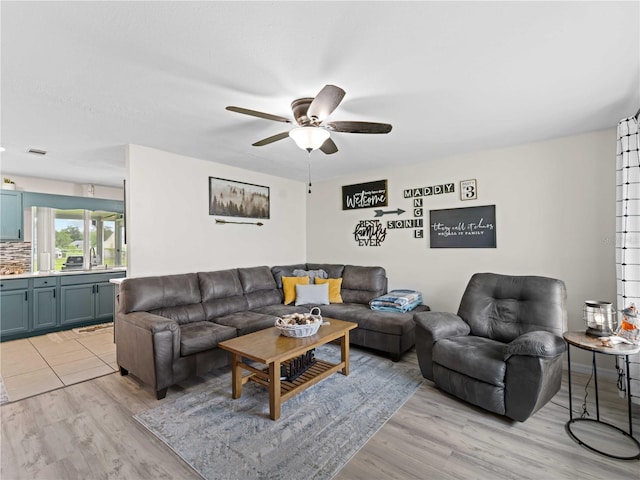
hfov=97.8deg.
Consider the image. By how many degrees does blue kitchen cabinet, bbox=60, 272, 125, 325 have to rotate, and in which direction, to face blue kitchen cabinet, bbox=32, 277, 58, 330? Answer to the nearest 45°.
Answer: approximately 90° to its right

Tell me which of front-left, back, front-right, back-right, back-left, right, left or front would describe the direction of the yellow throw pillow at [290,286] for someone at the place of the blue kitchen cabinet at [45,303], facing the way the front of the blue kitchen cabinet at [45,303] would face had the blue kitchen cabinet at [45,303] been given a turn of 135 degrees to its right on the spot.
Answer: back

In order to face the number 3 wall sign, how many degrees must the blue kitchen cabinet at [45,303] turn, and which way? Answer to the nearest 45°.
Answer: approximately 45° to its left

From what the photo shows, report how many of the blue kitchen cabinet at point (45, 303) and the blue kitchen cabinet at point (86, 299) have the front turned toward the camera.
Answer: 2

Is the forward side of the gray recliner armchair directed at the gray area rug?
yes

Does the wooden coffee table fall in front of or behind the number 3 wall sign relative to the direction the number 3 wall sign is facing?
in front

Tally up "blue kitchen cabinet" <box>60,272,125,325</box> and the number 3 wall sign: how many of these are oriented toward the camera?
2

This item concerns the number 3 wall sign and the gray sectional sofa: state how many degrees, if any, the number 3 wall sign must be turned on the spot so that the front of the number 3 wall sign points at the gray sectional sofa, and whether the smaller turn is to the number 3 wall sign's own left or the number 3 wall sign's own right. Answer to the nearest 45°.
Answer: approximately 45° to the number 3 wall sign's own right

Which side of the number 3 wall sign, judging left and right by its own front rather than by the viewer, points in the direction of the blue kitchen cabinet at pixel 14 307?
right

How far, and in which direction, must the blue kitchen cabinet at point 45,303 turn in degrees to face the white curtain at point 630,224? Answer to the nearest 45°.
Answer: approximately 45° to its left
